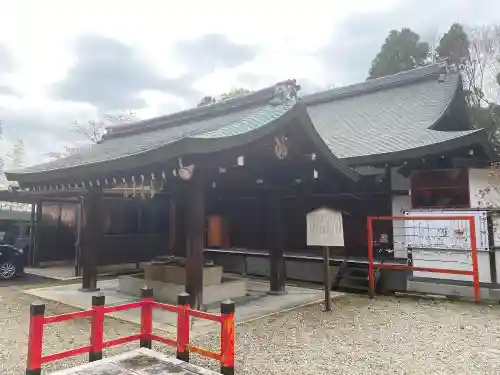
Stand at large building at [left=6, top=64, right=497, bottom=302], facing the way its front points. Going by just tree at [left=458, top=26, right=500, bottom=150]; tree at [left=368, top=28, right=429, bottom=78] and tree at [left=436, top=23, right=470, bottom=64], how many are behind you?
3

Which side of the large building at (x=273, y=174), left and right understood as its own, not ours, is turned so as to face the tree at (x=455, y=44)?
back

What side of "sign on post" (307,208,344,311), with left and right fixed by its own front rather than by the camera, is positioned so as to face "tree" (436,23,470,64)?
back

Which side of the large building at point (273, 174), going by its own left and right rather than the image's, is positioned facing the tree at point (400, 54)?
back

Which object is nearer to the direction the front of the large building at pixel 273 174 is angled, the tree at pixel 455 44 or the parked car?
the parked car

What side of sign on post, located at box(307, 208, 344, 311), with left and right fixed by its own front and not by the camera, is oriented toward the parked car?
right

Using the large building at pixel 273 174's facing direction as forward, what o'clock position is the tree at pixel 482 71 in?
The tree is roughly at 6 o'clock from the large building.

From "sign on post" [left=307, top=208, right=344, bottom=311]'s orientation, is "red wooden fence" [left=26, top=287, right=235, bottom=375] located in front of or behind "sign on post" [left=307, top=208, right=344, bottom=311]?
in front

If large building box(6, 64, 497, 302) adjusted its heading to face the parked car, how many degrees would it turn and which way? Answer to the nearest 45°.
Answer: approximately 45° to its right

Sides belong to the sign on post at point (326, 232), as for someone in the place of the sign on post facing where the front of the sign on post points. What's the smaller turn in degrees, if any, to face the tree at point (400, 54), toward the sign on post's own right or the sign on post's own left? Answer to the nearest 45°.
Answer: approximately 180°

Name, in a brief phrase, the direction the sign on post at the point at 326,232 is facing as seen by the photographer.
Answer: facing the viewer

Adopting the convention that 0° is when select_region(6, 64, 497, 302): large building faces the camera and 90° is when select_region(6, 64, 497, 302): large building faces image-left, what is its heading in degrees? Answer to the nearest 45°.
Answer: approximately 45°

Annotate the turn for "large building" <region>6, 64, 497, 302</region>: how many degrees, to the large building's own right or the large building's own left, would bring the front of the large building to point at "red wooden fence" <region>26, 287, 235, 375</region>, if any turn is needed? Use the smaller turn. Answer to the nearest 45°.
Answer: approximately 45° to the large building's own left
